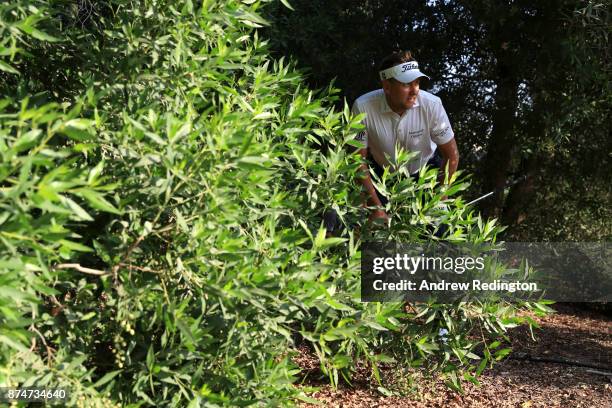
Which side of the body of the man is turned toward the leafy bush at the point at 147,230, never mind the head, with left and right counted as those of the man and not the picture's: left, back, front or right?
front

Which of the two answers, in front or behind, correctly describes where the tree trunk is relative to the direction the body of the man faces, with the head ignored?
behind

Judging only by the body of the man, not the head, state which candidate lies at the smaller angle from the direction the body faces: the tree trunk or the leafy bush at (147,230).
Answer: the leafy bush

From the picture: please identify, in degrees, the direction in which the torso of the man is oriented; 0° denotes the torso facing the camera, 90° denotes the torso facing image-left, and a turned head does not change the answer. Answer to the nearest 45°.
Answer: approximately 0°
